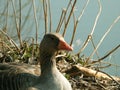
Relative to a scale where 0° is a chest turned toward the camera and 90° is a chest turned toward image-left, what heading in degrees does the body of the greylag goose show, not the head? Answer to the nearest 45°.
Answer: approximately 270°
